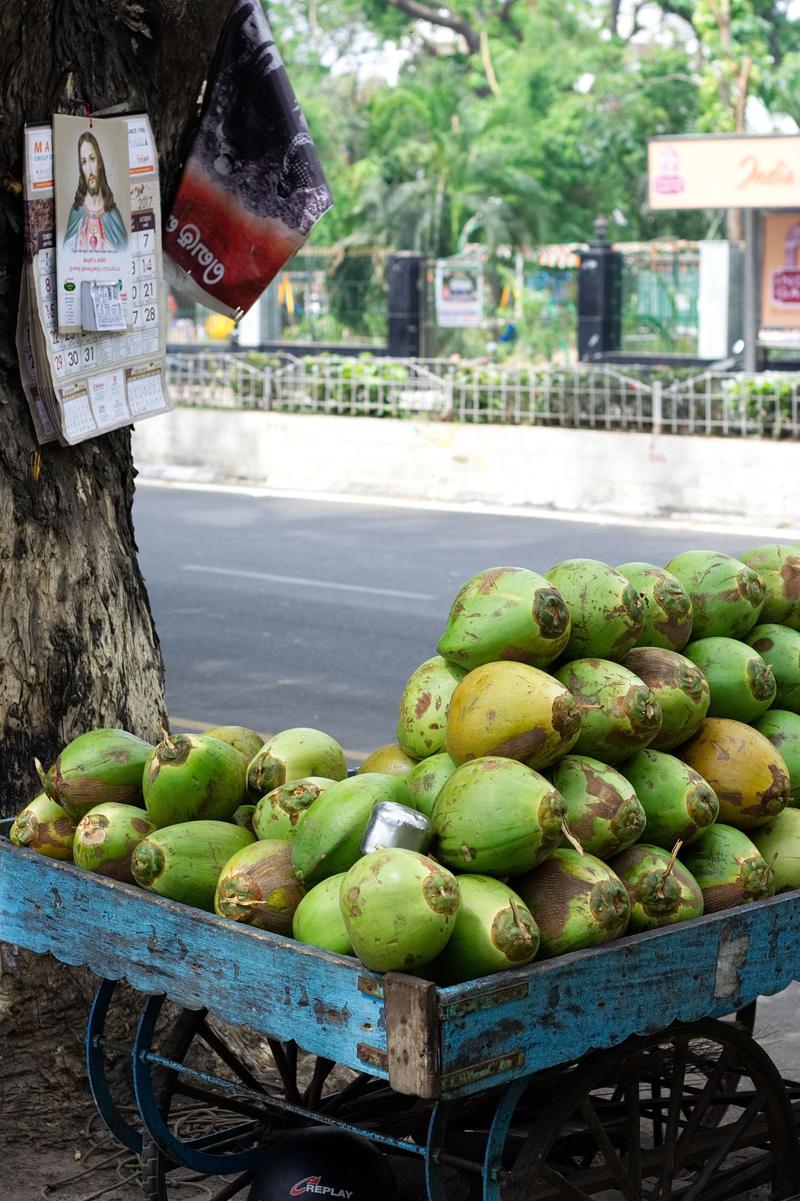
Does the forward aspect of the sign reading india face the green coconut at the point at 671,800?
yes

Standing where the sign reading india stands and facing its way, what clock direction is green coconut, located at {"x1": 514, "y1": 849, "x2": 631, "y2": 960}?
The green coconut is roughly at 12 o'clock from the sign reading india.

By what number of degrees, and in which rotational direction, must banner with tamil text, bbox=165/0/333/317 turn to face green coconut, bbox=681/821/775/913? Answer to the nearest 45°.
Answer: approximately 45° to its left

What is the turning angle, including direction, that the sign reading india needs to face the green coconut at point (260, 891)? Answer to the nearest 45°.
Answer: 0° — it already faces it

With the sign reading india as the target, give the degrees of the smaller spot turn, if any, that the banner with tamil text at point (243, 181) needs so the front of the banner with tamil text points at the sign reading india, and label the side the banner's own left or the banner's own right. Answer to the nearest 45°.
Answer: approximately 180°

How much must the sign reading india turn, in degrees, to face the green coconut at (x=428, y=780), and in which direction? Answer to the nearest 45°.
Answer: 0° — it already faces it
